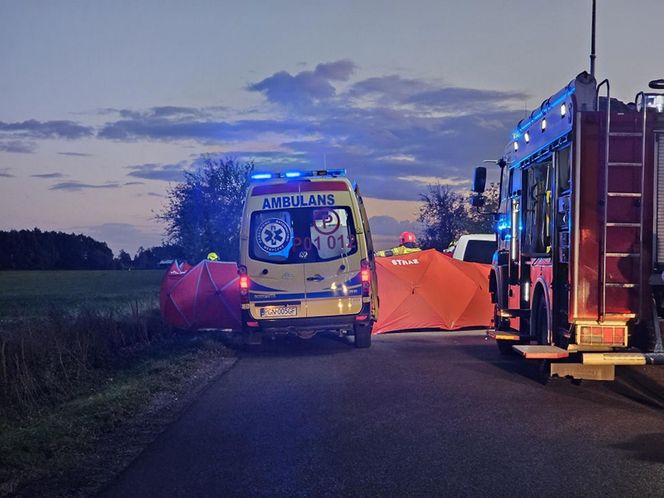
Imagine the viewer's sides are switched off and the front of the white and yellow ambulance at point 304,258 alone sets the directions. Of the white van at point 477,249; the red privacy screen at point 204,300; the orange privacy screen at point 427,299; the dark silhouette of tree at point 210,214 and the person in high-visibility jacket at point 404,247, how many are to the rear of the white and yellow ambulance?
0

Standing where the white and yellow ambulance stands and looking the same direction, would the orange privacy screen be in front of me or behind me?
in front

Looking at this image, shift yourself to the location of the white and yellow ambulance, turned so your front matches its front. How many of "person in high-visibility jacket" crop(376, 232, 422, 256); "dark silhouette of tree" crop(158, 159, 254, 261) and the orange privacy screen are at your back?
0

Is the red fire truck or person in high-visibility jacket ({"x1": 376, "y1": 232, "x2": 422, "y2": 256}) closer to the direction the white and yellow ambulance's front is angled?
the person in high-visibility jacket

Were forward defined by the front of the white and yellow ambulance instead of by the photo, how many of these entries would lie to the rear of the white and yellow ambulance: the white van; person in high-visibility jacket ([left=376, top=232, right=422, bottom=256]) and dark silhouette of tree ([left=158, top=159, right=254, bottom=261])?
0

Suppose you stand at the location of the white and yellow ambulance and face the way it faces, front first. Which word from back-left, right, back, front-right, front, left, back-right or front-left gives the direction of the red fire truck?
back-right

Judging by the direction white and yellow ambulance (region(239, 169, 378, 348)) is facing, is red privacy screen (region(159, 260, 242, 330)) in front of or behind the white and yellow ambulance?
in front

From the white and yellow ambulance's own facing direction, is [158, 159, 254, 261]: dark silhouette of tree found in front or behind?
in front

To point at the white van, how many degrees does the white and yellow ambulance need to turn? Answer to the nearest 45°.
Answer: approximately 45° to its right

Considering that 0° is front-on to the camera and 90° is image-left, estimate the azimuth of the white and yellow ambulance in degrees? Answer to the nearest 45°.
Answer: approximately 180°

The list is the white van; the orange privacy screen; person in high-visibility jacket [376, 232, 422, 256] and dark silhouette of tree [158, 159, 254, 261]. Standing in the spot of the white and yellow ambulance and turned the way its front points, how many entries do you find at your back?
0
